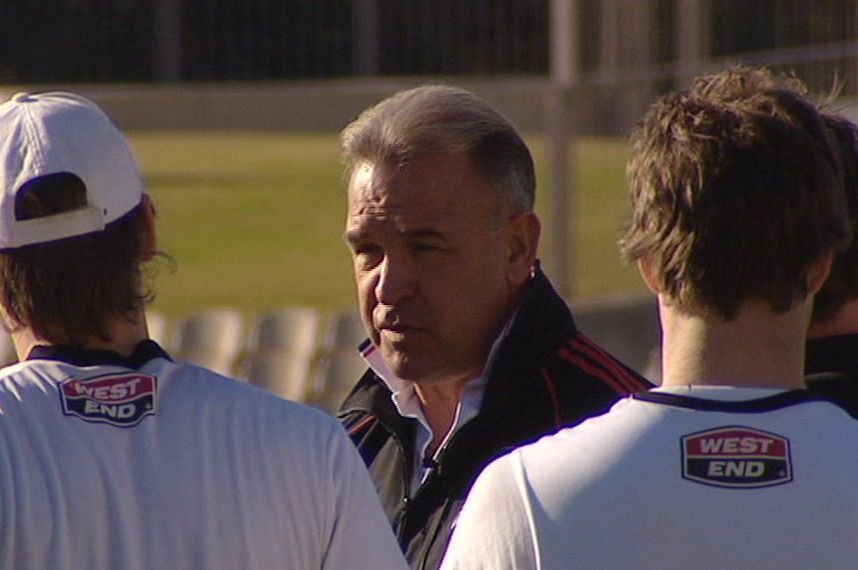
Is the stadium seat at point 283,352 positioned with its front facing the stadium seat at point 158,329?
no

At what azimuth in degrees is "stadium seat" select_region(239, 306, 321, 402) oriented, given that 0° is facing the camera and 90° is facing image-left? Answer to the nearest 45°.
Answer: approximately 45°
